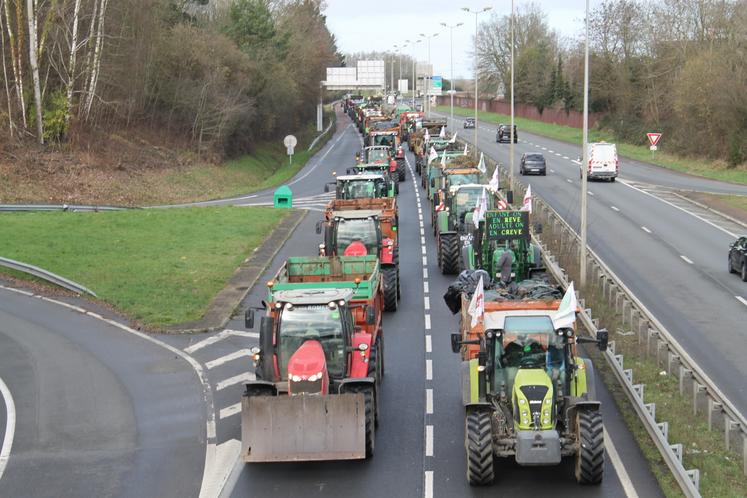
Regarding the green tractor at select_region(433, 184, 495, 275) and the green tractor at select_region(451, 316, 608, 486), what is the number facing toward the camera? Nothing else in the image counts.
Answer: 2

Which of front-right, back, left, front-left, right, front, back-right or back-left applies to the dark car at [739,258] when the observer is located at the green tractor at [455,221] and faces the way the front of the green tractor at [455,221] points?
left

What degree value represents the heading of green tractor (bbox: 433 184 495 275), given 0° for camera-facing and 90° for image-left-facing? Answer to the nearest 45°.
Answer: approximately 0°

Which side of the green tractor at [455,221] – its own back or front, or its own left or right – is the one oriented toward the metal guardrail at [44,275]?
right

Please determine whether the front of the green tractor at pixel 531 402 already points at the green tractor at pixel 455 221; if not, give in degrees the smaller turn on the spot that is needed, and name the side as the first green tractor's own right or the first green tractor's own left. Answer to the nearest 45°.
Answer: approximately 180°

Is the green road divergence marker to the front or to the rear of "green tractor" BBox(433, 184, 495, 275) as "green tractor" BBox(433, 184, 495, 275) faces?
to the rear

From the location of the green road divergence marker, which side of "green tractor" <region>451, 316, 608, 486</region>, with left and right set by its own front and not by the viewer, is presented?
back

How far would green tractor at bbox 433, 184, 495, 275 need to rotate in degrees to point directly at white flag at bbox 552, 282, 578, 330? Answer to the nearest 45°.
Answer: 0° — it already faces it

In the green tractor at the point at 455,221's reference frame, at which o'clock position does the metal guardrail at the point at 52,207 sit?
The metal guardrail is roughly at 4 o'clock from the green tractor.

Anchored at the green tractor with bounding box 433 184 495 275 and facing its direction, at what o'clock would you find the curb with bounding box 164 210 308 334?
The curb is roughly at 2 o'clock from the green tractor.
